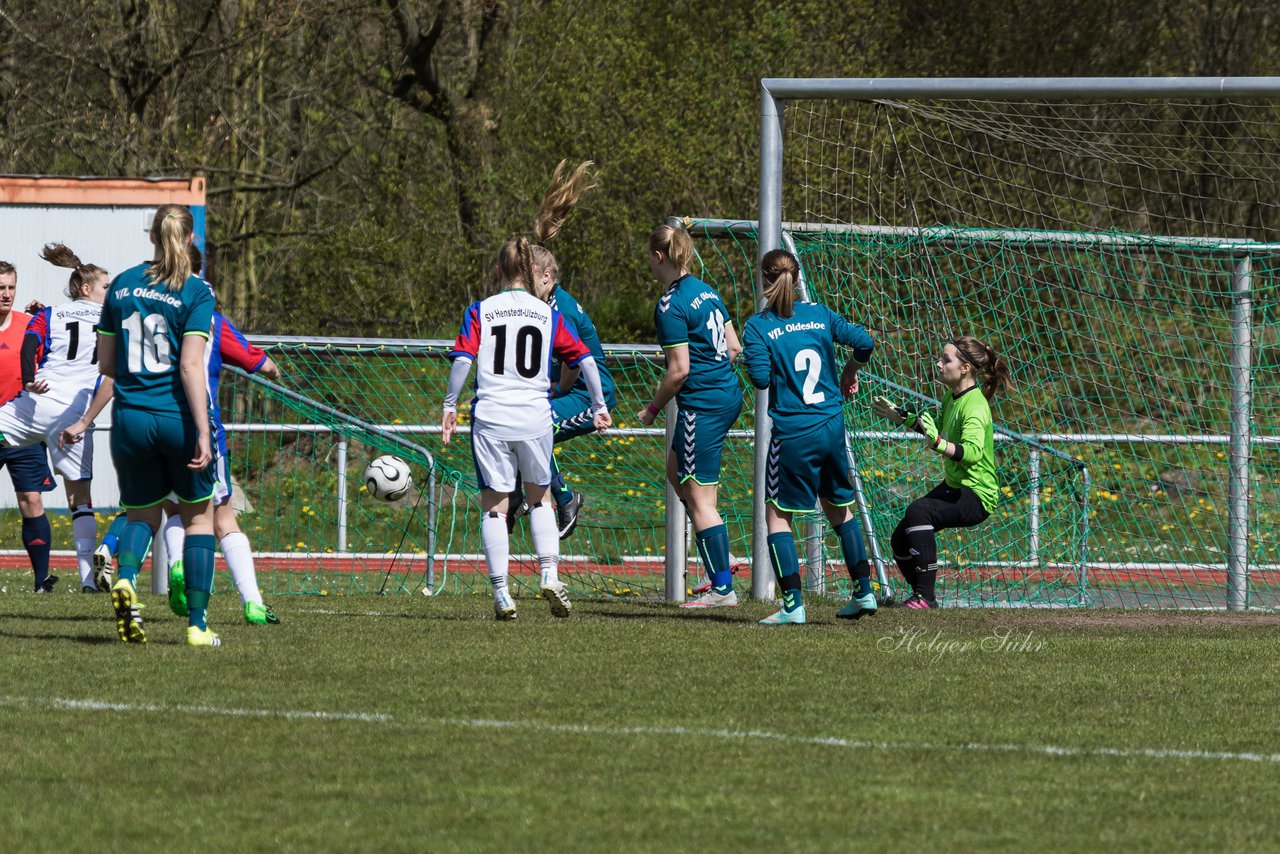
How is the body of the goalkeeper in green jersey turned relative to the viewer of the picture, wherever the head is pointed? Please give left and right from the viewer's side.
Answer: facing to the left of the viewer

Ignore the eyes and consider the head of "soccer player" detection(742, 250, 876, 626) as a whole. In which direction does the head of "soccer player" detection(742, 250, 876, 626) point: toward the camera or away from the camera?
away from the camera

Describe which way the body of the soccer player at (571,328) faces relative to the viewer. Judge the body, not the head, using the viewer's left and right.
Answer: facing to the left of the viewer

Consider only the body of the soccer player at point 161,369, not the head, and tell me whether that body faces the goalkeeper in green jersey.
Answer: no

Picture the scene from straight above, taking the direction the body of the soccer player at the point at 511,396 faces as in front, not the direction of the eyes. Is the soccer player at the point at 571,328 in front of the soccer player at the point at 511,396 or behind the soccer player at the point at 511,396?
in front

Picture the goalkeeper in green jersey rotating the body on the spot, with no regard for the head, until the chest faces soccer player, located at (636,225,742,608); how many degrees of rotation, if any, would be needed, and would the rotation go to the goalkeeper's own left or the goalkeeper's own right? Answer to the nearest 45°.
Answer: approximately 45° to the goalkeeper's own left

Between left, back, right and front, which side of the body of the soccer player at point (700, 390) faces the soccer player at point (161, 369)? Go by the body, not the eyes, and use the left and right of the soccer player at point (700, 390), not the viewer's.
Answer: left

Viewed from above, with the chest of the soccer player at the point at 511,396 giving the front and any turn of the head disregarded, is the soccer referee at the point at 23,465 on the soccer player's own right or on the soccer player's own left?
on the soccer player's own left

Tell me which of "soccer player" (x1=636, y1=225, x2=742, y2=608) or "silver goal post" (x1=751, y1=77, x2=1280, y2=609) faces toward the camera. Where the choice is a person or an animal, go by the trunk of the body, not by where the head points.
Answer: the silver goal post

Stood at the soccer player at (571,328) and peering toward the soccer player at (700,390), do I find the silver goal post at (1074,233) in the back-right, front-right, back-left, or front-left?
front-left

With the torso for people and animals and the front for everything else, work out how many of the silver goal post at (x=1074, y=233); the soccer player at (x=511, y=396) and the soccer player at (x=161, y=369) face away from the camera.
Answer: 2

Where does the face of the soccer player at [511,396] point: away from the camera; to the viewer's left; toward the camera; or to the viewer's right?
away from the camera

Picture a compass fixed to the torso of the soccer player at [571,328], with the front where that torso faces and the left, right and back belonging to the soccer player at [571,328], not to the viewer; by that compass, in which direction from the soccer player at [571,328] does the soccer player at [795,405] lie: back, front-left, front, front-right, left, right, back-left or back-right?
back-left

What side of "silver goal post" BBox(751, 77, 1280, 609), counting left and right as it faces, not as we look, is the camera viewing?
front

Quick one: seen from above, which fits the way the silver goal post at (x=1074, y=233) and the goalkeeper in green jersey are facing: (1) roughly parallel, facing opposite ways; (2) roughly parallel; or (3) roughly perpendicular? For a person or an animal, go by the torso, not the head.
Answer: roughly perpendicular
